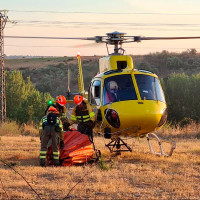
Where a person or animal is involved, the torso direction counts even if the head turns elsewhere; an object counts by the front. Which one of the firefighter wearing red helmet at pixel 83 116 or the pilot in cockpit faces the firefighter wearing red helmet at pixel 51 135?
the firefighter wearing red helmet at pixel 83 116

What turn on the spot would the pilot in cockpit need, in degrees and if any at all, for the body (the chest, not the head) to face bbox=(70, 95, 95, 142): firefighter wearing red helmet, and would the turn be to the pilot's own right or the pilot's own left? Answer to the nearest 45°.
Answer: approximately 135° to the pilot's own right

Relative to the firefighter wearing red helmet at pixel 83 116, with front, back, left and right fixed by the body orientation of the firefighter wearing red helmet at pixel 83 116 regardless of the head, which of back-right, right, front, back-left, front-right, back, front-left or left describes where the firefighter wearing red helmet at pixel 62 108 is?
right

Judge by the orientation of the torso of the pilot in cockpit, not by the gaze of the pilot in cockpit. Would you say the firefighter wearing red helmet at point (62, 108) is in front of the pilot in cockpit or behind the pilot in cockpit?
behind

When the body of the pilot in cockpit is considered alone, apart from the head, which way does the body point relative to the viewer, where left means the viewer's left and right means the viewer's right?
facing the viewer and to the right of the viewer

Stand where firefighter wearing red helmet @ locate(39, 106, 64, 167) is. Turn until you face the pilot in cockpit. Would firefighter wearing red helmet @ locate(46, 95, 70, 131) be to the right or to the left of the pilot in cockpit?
left

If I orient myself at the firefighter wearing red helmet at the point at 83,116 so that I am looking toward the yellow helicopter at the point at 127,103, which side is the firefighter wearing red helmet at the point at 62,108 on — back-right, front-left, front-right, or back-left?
back-left

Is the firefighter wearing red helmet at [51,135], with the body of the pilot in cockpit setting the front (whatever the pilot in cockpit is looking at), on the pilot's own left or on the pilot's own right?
on the pilot's own right

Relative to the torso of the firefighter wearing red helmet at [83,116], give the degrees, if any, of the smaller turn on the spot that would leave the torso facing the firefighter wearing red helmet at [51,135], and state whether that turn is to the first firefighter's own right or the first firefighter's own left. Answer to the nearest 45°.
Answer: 0° — they already face them
